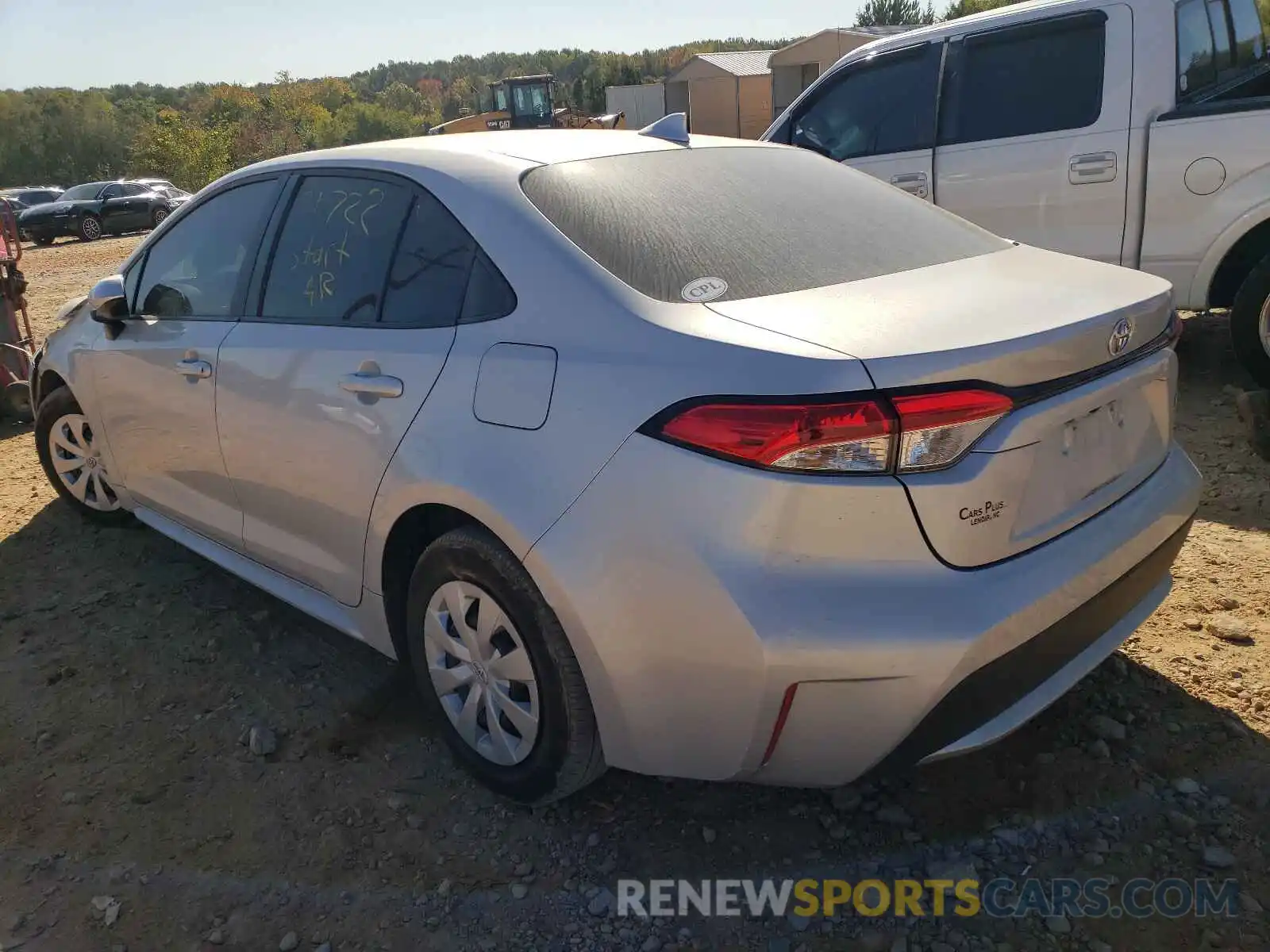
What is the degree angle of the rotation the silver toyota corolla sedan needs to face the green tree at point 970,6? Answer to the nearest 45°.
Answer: approximately 45° to its right

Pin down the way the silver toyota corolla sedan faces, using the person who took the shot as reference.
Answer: facing away from the viewer and to the left of the viewer

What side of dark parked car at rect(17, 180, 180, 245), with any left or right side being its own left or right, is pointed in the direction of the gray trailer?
back

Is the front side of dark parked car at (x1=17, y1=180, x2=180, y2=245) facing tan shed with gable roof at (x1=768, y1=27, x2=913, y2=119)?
no

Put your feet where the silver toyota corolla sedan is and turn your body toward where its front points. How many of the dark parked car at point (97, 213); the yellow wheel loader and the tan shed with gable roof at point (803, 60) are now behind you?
0

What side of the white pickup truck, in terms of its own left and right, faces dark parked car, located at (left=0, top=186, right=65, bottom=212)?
front

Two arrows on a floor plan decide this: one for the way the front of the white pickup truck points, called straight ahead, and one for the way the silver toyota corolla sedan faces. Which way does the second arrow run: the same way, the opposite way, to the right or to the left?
the same way

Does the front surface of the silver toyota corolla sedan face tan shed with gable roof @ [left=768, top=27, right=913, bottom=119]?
no

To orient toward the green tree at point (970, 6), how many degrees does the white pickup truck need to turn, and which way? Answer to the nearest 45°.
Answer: approximately 45° to its right

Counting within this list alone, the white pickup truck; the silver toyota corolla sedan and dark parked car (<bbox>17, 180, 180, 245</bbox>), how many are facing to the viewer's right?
0

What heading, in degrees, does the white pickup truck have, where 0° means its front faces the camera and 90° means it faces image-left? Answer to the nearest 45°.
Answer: approximately 135°

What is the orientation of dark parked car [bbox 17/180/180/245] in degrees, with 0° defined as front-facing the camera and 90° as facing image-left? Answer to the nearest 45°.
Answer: approximately 45°

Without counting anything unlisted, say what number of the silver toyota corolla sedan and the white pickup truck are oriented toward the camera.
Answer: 0

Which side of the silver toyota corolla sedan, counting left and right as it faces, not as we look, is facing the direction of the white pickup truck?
right

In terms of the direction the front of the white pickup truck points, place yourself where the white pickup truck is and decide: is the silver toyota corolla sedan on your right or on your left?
on your left
